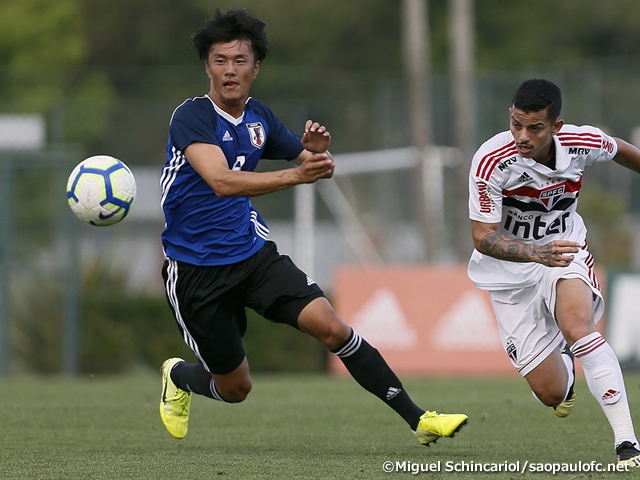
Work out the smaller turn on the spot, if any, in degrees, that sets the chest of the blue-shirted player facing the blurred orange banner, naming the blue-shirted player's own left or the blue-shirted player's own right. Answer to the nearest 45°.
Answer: approximately 135° to the blue-shirted player's own left

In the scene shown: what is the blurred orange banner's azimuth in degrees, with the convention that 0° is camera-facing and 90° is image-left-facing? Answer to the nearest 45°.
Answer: approximately 0°

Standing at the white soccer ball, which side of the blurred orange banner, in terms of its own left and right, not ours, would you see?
front

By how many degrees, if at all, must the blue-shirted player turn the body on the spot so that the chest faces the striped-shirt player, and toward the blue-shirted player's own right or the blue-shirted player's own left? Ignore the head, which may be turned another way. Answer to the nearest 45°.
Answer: approximately 45° to the blue-shirted player's own left

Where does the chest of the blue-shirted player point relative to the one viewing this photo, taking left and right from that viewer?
facing the viewer and to the right of the viewer

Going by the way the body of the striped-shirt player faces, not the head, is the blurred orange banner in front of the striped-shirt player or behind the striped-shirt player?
behind

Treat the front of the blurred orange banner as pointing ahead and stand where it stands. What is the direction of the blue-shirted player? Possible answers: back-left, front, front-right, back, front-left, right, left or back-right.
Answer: front

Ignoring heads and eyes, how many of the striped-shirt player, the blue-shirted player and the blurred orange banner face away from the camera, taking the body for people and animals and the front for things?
0
